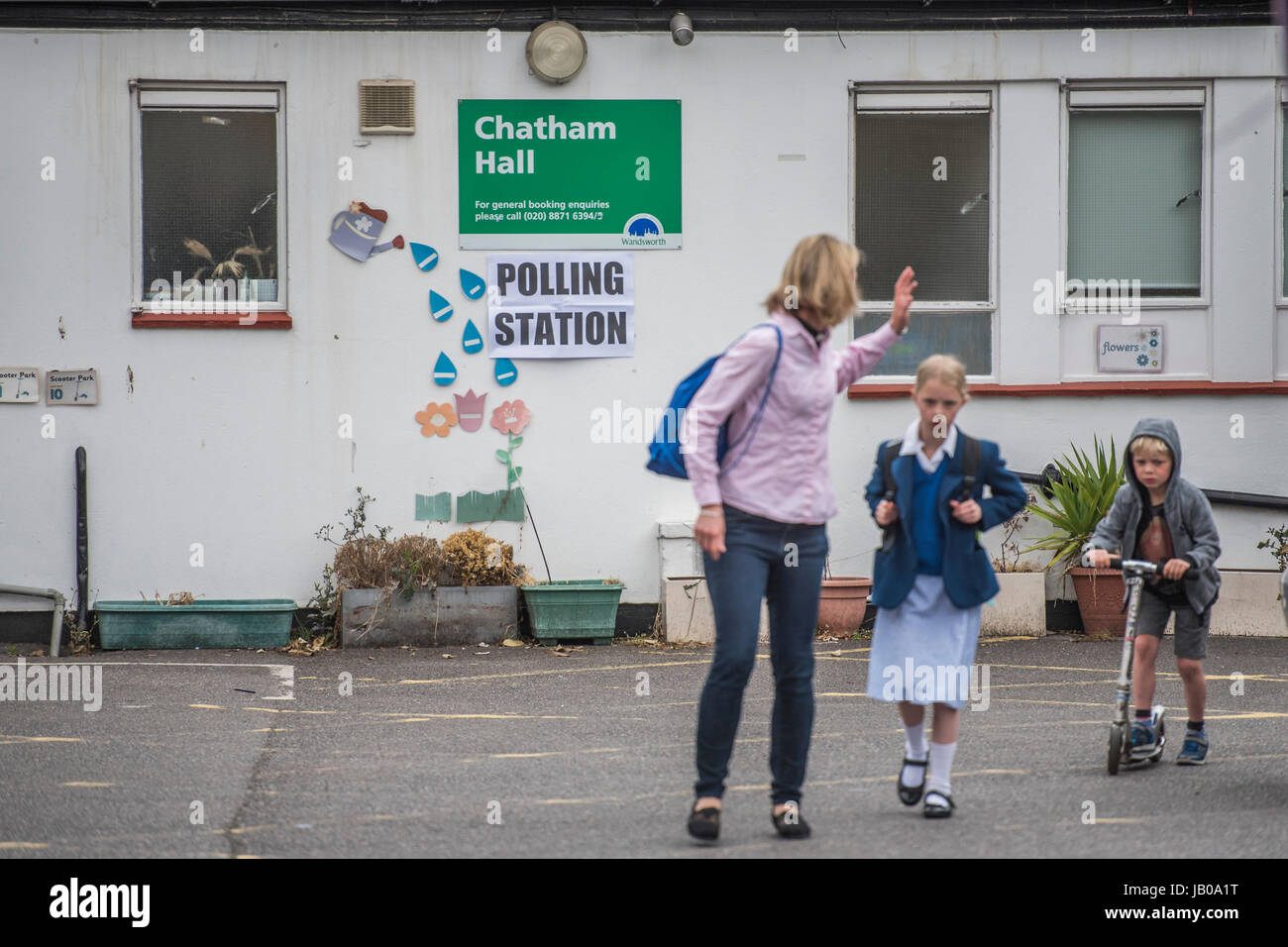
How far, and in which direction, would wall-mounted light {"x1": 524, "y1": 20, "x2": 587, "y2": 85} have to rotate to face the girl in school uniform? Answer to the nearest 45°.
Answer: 0° — it already faces them

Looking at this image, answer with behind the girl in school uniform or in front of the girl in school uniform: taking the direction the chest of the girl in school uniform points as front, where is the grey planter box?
behind

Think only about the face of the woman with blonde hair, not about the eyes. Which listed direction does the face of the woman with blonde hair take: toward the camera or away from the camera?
away from the camera

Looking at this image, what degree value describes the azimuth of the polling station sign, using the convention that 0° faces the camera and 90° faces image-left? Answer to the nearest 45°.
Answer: approximately 0°

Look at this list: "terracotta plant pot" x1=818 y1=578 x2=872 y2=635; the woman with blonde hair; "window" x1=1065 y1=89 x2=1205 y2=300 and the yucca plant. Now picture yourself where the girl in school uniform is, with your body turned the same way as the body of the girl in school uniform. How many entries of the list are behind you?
3

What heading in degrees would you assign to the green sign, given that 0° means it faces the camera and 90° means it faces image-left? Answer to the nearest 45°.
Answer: approximately 0°

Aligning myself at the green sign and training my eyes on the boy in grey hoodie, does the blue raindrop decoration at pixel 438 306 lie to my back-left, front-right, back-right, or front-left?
back-right

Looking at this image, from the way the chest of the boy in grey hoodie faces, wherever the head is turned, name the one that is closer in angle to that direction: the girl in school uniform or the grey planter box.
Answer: the girl in school uniform
